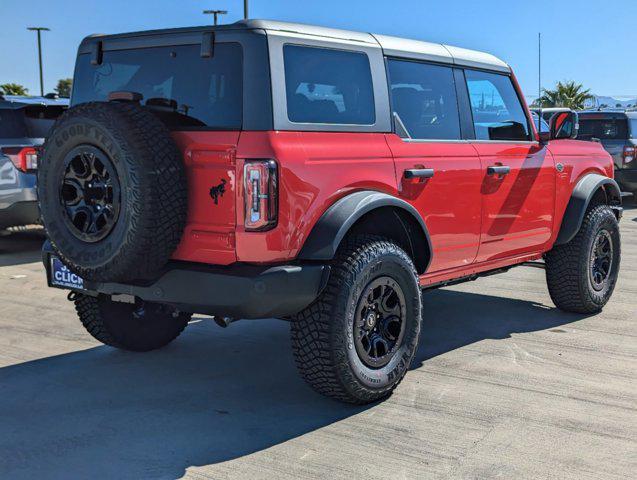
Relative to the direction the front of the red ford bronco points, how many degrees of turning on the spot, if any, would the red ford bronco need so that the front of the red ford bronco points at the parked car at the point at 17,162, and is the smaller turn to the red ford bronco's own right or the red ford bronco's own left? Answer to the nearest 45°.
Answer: approximately 90° to the red ford bronco's own left

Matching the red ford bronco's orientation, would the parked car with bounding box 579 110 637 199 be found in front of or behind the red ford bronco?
in front

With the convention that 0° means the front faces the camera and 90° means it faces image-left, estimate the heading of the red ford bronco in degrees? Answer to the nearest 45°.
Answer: approximately 225°
